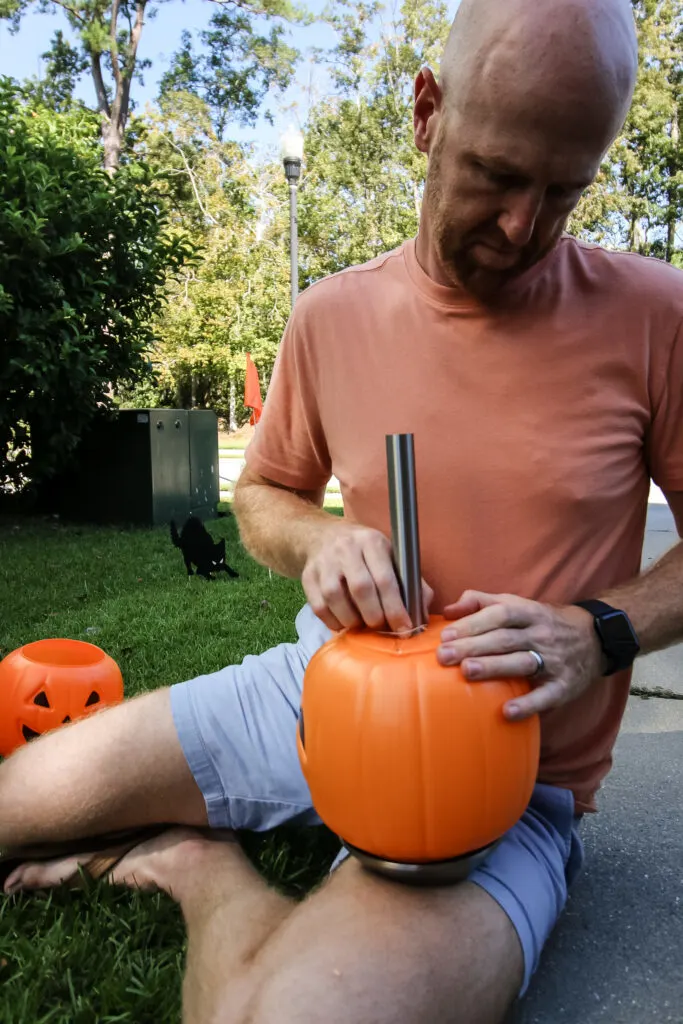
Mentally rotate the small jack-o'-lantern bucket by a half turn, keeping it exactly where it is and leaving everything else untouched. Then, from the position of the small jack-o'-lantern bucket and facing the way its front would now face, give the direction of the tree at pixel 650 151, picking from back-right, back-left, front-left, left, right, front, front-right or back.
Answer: front-right

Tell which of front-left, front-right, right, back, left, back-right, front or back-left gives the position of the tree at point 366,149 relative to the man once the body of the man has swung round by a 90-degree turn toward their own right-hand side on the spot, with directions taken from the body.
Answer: right

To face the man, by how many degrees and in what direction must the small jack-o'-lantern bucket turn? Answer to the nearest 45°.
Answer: approximately 45° to its left

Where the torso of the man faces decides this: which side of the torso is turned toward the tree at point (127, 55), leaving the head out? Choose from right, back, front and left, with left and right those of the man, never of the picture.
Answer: back

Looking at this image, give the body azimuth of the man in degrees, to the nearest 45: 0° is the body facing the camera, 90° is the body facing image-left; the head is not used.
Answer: approximately 0°

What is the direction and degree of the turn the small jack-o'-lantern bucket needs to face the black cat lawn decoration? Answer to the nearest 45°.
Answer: approximately 180°

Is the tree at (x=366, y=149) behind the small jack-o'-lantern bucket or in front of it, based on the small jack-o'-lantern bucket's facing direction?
behind

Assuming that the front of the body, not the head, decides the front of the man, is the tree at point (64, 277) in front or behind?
behind

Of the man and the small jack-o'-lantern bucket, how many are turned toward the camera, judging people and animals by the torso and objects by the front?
2

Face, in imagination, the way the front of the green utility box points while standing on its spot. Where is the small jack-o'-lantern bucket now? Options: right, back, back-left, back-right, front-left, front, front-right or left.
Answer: front-right

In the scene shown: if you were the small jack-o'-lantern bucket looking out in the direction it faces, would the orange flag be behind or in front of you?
behind
